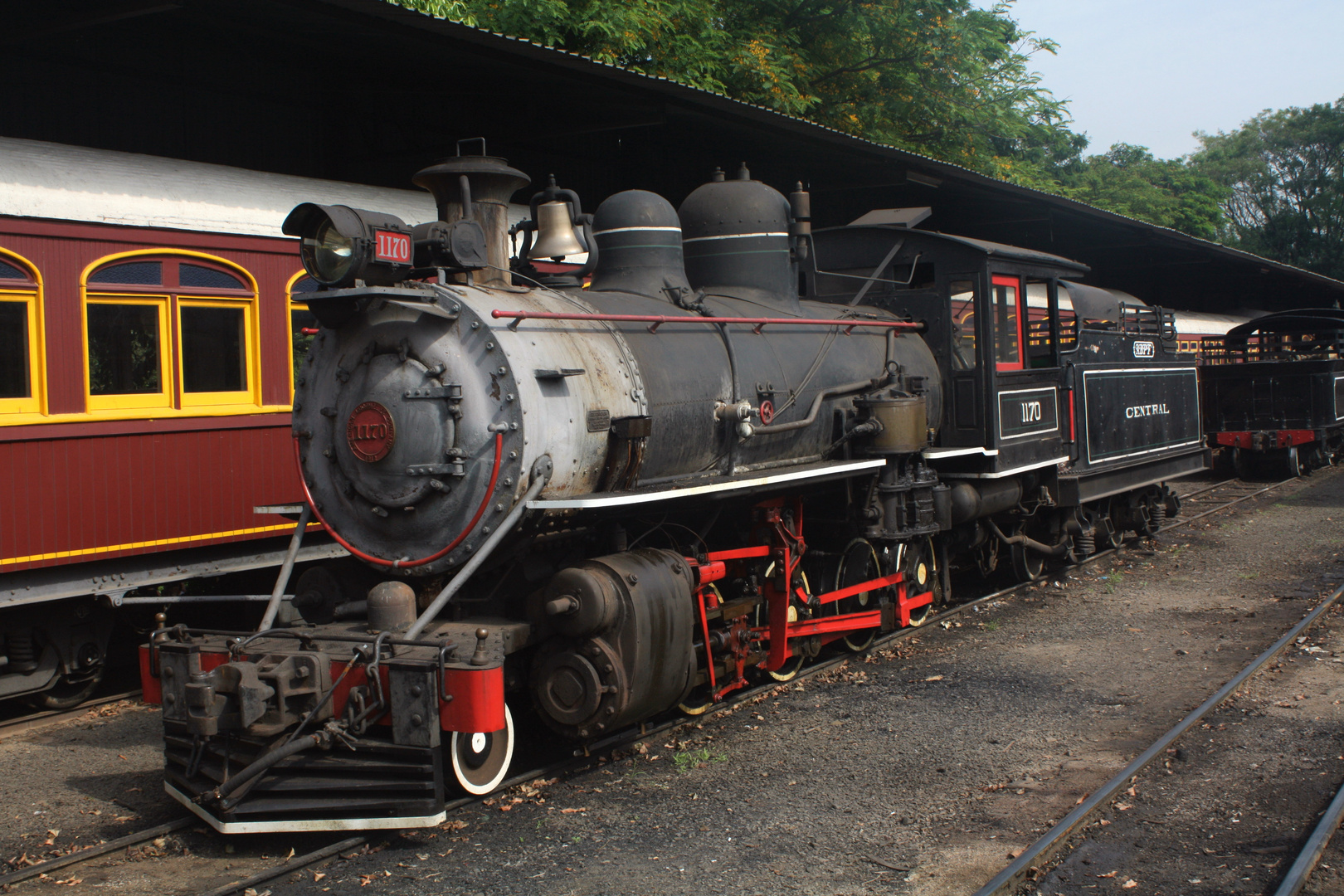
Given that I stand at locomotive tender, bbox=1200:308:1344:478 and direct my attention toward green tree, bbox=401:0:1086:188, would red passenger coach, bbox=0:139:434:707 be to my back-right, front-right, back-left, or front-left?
front-left

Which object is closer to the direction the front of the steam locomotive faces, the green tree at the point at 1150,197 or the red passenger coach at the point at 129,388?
the red passenger coach

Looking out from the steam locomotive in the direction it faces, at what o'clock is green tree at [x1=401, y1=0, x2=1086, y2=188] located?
The green tree is roughly at 5 o'clock from the steam locomotive.

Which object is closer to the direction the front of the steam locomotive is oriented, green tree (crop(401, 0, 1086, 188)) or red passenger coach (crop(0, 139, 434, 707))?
the red passenger coach

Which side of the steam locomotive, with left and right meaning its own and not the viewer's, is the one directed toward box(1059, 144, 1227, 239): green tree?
back

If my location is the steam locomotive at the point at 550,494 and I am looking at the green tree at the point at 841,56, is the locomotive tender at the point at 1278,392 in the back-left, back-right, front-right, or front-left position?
front-right

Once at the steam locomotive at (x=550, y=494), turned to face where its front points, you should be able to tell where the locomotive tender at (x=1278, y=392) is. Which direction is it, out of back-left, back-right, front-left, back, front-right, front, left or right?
back

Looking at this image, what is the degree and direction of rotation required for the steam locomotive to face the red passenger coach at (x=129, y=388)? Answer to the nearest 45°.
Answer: approximately 90° to its right
